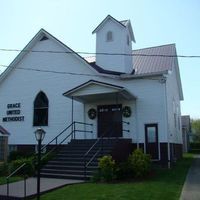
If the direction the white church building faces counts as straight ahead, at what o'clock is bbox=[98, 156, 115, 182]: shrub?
The shrub is roughly at 12 o'clock from the white church building.

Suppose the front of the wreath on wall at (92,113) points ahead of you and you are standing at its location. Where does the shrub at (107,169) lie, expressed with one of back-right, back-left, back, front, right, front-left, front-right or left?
front

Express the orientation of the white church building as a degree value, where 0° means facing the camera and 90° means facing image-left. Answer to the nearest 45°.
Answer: approximately 0°

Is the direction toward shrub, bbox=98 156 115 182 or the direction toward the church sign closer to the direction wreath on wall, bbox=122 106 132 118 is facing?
the shrub

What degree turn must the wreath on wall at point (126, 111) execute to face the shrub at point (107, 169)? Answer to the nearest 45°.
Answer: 0° — it already faces it

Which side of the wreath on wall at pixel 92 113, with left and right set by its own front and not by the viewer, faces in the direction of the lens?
front

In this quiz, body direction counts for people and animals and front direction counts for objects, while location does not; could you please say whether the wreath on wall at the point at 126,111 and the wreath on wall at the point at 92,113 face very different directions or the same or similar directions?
same or similar directions

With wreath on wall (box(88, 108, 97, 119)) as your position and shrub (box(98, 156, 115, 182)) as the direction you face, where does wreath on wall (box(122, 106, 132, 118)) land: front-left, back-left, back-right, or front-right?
front-left

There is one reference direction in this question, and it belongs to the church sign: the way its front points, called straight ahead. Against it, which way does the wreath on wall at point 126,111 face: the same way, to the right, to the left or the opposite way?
the same way

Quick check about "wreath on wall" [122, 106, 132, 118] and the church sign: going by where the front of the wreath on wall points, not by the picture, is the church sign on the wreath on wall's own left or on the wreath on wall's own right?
on the wreath on wall's own right

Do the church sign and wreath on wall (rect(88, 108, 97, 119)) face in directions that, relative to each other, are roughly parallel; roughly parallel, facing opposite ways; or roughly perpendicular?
roughly parallel

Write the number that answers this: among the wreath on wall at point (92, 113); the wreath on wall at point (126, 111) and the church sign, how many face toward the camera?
3

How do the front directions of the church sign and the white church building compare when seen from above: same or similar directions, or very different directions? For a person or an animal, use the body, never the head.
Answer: same or similar directions

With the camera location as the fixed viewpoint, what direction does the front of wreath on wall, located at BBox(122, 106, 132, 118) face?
facing the viewer
